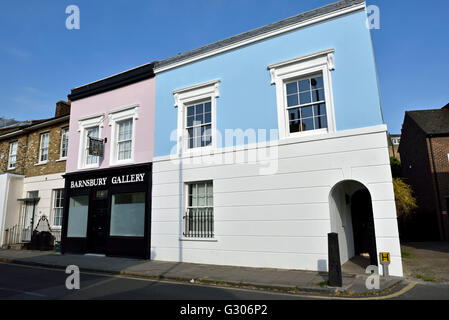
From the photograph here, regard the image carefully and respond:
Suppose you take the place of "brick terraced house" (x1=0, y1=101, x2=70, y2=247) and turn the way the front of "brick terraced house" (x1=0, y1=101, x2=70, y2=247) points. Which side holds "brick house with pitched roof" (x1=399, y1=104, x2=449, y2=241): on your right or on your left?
on your left

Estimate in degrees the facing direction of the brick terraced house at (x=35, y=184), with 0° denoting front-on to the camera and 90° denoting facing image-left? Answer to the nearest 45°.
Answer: approximately 45°

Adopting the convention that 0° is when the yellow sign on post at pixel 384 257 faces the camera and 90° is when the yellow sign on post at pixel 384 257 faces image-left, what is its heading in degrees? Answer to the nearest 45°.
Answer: approximately 0°

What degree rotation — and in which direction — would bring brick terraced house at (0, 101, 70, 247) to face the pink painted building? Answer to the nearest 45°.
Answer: approximately 90° to its left

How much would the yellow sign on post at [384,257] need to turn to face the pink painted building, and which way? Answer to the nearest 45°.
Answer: approximately 90° to its right

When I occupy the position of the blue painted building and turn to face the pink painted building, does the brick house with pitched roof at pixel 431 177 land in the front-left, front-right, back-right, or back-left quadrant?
back-right

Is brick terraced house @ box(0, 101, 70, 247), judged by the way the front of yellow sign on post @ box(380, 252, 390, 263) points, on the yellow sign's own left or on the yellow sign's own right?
on the yellow sign's own right
